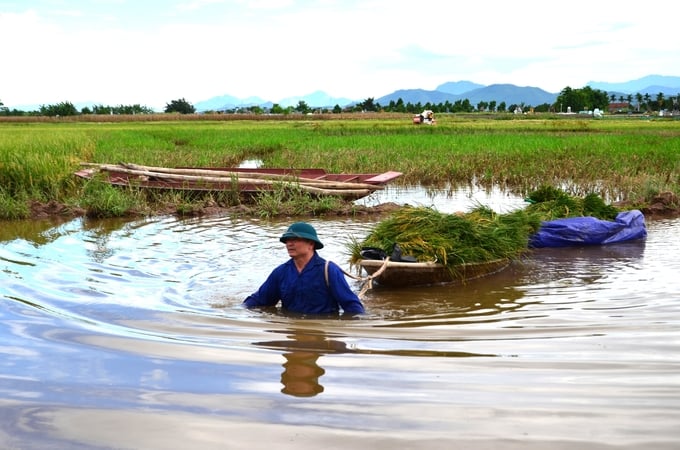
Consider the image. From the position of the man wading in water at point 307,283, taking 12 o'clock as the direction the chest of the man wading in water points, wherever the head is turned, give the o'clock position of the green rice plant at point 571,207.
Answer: The green rice plant is roughly at 6 o'clock from the man wading in water.

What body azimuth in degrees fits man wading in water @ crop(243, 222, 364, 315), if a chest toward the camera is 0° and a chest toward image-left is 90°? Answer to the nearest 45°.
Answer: approximately 45°

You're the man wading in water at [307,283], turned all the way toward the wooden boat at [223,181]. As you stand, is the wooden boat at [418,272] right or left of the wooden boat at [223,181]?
right

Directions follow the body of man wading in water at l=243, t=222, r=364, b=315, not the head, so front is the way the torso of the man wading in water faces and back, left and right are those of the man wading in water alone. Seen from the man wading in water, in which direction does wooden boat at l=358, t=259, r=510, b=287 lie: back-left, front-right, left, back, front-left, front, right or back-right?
back

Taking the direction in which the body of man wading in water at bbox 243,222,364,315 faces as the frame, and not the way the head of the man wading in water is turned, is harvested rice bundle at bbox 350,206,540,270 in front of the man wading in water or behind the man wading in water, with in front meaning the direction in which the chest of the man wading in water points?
behind

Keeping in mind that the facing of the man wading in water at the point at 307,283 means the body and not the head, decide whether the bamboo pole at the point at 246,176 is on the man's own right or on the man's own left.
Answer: on the man's own right

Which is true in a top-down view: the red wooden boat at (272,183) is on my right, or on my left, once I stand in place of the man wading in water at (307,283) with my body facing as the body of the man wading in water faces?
on my right

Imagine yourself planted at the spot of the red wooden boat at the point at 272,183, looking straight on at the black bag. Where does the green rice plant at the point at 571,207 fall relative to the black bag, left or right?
left

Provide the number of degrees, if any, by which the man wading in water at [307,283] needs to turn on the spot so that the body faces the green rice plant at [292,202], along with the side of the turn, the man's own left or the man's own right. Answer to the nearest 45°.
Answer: approximately 135° to the man's own right

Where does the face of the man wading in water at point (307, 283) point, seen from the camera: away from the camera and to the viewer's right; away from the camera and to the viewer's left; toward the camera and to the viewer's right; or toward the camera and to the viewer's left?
toward the camera and to the viewer's left

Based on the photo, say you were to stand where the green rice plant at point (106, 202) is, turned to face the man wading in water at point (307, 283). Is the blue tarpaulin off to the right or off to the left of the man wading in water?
left
